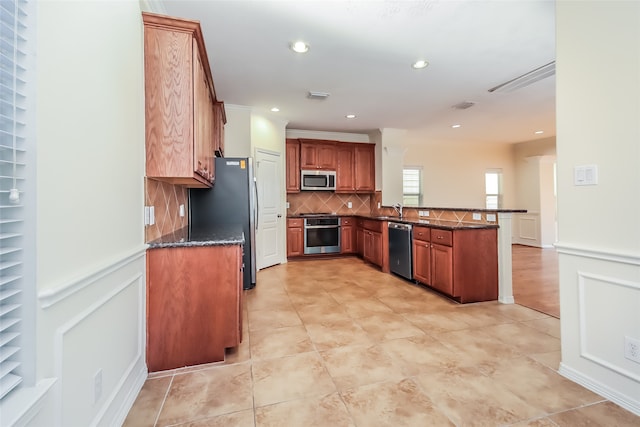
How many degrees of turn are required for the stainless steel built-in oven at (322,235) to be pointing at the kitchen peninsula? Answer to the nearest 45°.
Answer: approximately 45° to its left

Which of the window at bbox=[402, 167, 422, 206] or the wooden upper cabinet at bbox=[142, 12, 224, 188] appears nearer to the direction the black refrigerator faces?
the window

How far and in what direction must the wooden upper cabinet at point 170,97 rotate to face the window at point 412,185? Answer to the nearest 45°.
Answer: approximately 45° to its left

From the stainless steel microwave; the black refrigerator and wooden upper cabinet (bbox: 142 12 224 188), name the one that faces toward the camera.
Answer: the stainless steel microwave

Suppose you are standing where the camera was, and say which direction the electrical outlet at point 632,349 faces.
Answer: facing the viewer and to the left of the viewer

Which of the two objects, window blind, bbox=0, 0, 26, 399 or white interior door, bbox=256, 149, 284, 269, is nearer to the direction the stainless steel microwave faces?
the window blind

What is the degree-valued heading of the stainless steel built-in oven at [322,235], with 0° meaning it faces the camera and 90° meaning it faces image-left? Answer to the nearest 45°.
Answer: approximately 0°

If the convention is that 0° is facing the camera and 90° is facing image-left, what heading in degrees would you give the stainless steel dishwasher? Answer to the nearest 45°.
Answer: approximately 45°

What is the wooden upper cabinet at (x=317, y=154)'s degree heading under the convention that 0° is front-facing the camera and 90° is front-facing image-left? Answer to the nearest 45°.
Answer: approximately 0°

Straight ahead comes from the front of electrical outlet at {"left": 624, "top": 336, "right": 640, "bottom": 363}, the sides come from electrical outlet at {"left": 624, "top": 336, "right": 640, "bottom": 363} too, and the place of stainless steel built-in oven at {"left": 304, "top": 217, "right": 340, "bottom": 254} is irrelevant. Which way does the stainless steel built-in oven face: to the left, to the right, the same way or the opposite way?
to the left

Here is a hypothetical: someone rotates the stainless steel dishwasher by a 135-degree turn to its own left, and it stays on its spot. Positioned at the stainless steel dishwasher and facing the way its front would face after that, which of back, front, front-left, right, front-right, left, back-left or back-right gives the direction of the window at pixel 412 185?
left

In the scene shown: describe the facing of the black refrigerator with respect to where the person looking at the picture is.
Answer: facing to the right of the viewer

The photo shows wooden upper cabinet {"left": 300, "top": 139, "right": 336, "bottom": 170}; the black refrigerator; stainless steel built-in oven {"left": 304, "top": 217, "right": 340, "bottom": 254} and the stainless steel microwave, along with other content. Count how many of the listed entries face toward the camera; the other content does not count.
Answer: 3

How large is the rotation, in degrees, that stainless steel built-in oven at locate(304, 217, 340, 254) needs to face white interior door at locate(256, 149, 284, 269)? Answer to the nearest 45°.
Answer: approximately 45° to its right

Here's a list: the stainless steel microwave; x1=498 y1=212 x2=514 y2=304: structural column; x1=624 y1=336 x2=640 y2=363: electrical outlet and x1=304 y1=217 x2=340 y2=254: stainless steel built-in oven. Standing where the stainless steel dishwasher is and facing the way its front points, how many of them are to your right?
2
